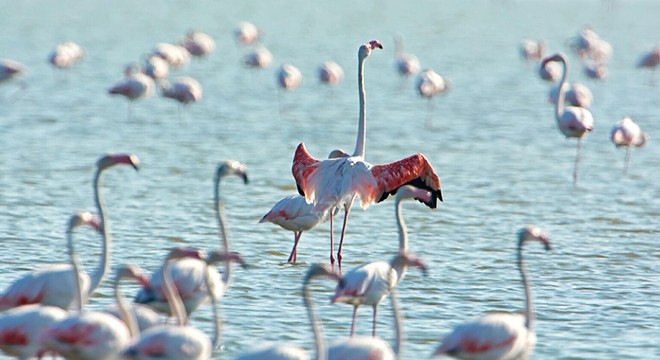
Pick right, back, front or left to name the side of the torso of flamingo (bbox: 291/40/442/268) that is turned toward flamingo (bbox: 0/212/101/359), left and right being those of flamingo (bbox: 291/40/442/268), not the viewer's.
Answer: back

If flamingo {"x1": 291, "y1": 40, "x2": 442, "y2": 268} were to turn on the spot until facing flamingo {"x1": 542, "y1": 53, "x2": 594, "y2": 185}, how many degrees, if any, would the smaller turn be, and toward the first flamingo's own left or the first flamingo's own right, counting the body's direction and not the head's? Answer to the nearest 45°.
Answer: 0° — it already faces it

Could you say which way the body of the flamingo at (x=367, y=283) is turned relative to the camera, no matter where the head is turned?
to the viewer's right

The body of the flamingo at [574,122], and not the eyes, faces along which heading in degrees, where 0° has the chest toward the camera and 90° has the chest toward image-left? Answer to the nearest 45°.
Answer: approximately 90°

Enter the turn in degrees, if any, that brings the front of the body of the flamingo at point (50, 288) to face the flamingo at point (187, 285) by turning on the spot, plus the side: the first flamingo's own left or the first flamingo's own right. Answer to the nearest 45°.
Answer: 0° — it already faces it

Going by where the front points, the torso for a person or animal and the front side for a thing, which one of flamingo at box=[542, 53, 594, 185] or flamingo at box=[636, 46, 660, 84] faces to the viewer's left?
flamingo at box=[542, 53, 594, 185]

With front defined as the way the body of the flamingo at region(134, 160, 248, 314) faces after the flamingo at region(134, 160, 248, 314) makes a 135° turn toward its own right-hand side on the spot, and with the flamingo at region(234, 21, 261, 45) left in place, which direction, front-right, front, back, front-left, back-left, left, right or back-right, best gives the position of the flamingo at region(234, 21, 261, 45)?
back-right
